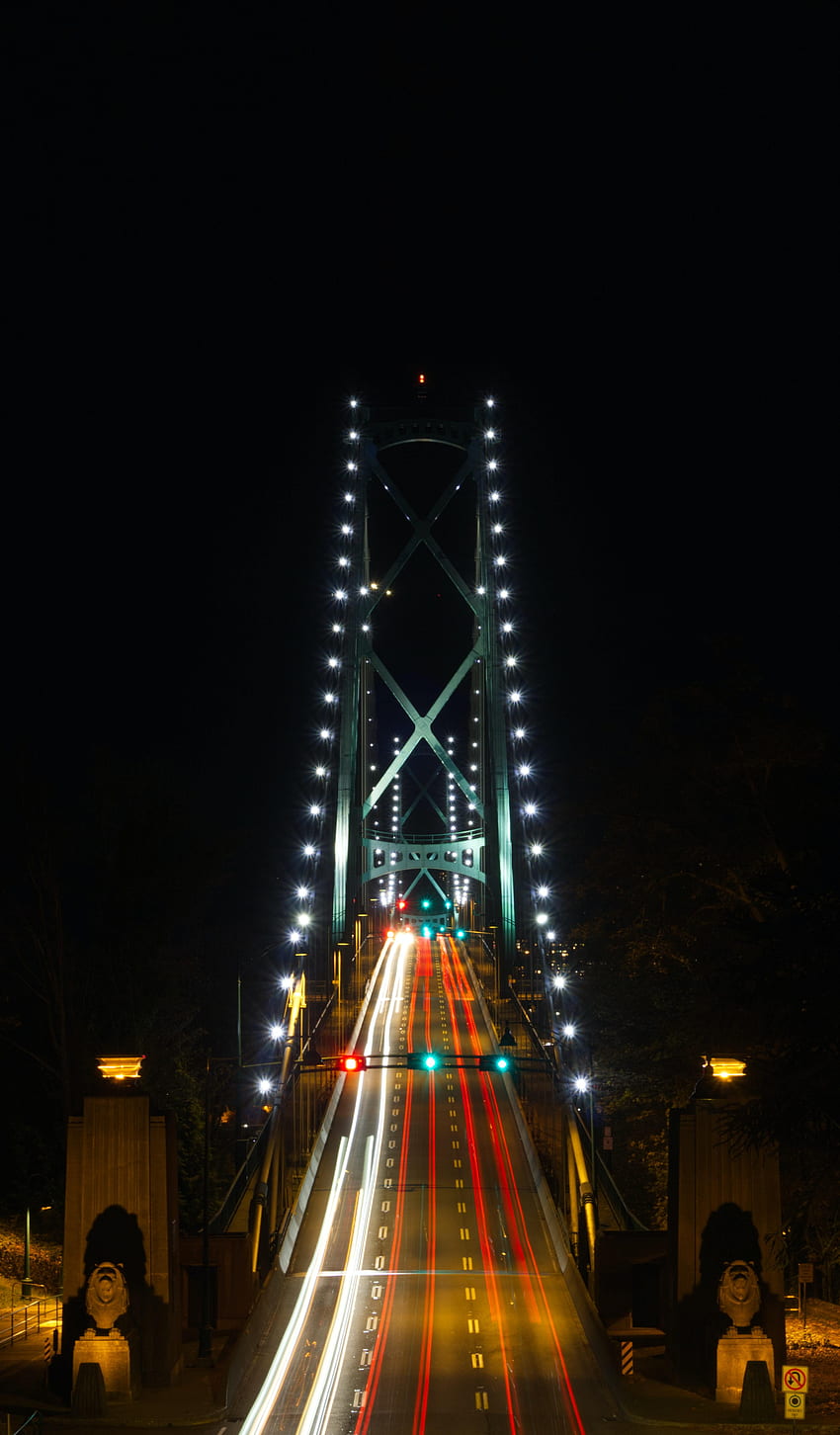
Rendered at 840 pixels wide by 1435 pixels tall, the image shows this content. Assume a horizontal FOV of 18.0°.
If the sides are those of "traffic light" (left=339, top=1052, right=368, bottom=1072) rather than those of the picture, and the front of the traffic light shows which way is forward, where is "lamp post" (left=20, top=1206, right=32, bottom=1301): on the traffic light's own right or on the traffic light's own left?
on the traffic light's own right

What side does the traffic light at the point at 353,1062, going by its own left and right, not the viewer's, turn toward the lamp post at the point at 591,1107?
left

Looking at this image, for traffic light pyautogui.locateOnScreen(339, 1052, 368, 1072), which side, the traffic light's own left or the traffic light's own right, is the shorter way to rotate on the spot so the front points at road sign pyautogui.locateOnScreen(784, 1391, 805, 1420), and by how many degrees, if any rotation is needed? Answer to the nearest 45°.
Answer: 0° — it already faces it

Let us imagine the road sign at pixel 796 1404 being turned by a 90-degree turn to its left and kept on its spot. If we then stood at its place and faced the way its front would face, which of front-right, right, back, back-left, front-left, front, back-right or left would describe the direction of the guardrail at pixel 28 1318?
back-left

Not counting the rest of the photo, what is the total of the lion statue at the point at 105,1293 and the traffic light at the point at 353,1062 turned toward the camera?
2

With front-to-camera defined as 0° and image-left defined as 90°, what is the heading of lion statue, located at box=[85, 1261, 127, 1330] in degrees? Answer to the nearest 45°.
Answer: approximately 0°
